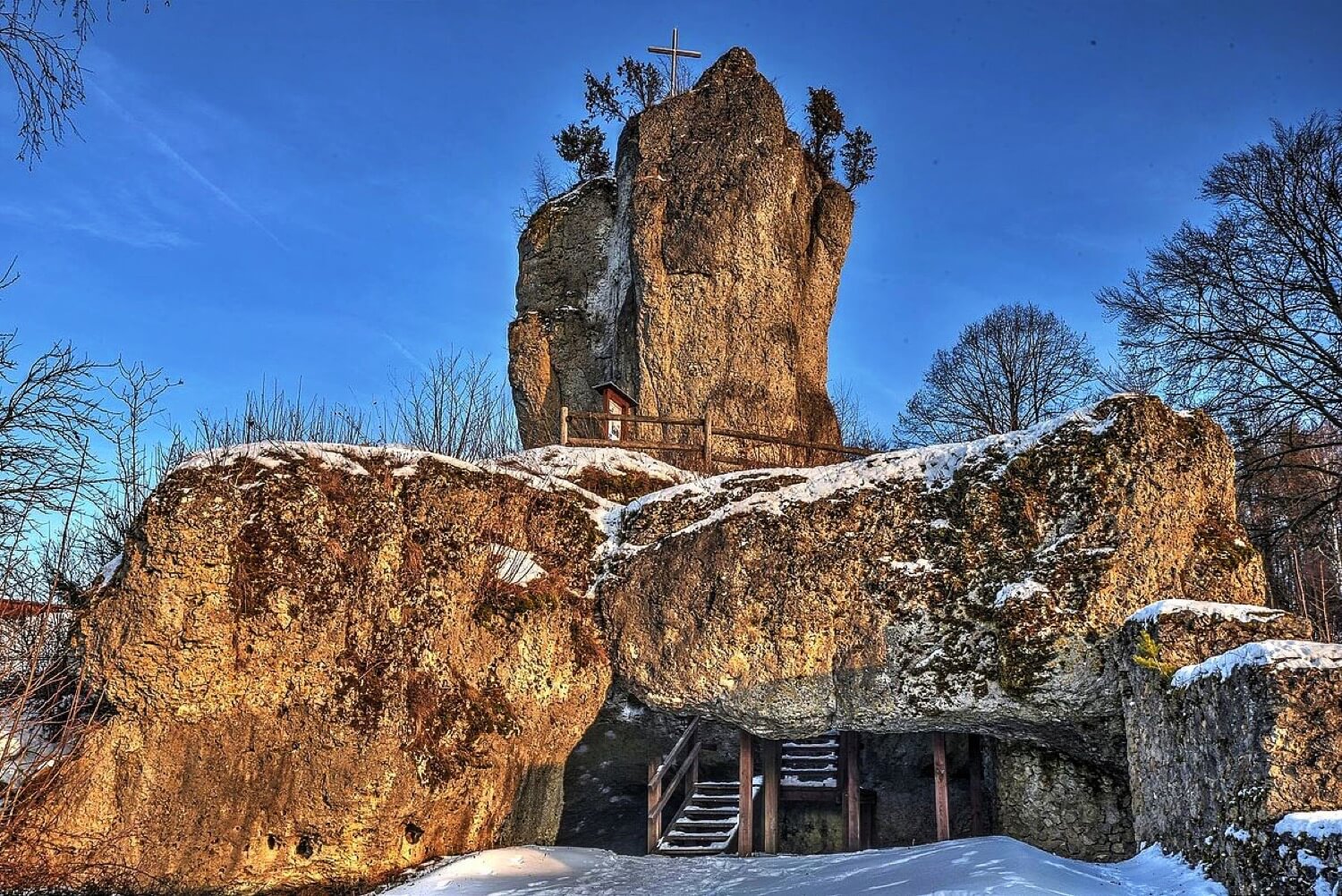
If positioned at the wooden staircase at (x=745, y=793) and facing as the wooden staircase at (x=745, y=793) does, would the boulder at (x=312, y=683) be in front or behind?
in front

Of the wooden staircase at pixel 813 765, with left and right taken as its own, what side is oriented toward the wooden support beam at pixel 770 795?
front

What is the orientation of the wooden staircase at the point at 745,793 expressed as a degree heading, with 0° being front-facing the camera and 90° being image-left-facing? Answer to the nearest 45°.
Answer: approximately 0°

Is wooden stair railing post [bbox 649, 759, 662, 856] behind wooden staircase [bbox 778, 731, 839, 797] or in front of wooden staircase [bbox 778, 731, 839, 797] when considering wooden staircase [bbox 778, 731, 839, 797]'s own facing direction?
in front
